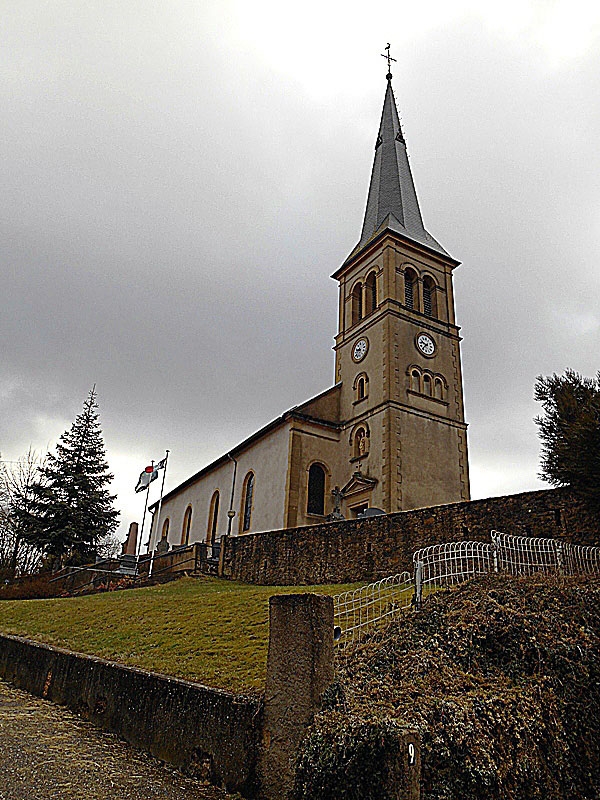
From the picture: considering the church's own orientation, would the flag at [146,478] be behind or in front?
behind

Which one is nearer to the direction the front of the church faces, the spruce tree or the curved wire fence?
the curved wire fence

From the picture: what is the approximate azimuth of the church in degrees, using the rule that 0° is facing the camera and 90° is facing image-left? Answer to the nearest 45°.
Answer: approximately 315°

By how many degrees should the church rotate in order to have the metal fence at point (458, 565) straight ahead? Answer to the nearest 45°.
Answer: approximately 45° to its right
